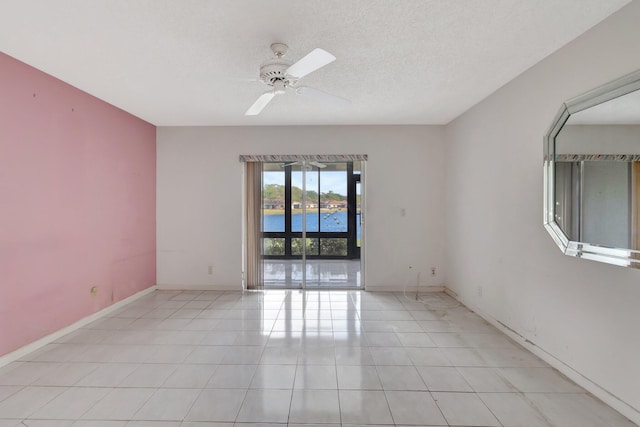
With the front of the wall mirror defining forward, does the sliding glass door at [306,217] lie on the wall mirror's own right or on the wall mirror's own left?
on the wall mirror's own right

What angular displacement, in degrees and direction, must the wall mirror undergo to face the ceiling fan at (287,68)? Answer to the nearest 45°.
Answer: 0° — it already faces it

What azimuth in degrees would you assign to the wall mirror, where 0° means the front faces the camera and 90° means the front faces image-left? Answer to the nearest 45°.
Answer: approximately 45°

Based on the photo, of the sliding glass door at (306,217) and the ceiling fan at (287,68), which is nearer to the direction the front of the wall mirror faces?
the ceiling fan
